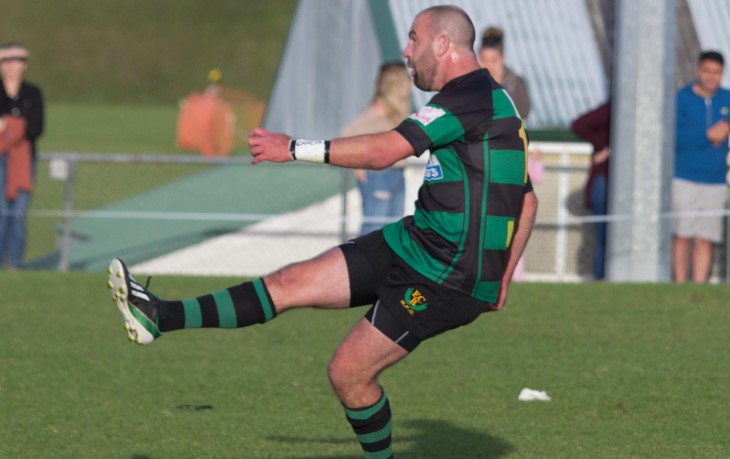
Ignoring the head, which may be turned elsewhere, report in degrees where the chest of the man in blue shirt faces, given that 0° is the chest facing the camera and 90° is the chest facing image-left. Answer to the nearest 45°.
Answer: approximately 0°

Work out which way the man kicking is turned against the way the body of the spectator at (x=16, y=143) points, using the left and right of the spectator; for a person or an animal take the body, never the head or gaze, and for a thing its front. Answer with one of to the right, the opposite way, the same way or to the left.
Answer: to the right

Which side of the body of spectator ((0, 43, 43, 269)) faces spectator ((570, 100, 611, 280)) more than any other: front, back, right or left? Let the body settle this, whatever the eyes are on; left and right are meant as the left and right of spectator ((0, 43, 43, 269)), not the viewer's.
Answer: left

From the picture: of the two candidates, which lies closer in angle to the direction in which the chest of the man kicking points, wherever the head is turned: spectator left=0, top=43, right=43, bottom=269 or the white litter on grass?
the spectator

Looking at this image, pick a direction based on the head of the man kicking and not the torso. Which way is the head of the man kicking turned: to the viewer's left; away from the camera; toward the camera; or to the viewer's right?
to the viewer's left

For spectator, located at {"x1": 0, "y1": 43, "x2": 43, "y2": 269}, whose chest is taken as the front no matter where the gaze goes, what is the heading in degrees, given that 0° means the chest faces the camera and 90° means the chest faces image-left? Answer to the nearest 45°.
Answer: approximately 0°

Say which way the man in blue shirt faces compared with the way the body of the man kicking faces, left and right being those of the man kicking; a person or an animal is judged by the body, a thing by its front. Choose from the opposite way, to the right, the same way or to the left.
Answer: to the left

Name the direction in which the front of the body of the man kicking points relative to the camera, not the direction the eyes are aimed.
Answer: to the viewer's left
